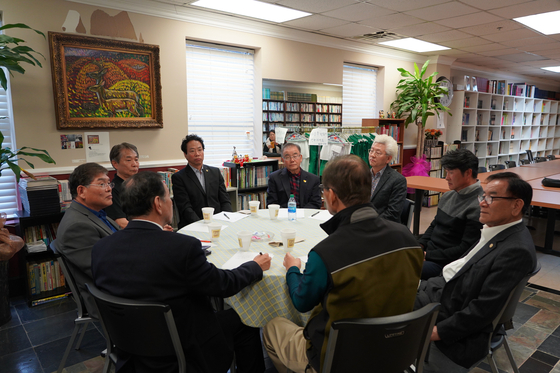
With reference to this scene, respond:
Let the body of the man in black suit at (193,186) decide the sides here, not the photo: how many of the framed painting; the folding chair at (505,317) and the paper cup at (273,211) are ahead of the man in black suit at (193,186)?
2

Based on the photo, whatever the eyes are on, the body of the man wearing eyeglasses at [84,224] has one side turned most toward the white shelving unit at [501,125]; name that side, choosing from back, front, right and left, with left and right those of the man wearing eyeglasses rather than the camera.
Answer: front

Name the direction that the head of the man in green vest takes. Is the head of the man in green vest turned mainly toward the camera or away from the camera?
away from the camera

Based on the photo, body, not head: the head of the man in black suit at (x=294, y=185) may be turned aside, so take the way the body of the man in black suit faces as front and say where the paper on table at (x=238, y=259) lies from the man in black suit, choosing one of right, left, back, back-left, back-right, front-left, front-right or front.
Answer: front

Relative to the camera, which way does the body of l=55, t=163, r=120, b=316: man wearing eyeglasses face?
to the viewer's right

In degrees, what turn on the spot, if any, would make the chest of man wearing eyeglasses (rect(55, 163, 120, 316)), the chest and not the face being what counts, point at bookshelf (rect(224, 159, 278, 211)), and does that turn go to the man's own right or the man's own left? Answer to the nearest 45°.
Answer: approximately 45° to the man's own left

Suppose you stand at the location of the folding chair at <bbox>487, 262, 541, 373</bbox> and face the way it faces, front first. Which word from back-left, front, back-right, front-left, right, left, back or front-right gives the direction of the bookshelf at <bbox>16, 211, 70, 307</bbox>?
front

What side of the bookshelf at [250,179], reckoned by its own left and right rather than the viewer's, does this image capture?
front

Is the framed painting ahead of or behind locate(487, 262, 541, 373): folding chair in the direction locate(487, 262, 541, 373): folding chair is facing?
ahead

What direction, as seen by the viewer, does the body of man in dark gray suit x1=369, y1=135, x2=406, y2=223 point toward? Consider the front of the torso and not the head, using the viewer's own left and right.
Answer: facing the viewer and to the left of the viewer

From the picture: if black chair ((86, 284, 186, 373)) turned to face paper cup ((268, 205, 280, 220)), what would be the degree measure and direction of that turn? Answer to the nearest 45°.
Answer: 0° — it already faces it

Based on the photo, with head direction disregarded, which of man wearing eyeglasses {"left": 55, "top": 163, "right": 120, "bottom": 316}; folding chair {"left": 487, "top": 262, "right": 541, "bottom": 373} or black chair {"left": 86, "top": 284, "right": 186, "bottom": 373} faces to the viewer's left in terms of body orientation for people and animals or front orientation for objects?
the folding chair

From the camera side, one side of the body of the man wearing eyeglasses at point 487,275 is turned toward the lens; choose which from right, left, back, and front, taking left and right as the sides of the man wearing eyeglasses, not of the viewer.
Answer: left

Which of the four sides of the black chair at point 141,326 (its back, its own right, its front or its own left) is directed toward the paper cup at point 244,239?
front

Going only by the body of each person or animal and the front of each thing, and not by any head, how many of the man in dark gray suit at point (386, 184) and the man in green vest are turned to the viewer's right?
0

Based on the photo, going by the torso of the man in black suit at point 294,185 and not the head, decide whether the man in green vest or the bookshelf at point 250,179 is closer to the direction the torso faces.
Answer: the man in green vest

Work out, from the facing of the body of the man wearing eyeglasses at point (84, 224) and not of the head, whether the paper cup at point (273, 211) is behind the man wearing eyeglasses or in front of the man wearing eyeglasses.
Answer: in front

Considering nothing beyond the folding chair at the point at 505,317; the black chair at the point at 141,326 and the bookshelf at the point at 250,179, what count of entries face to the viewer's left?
1
